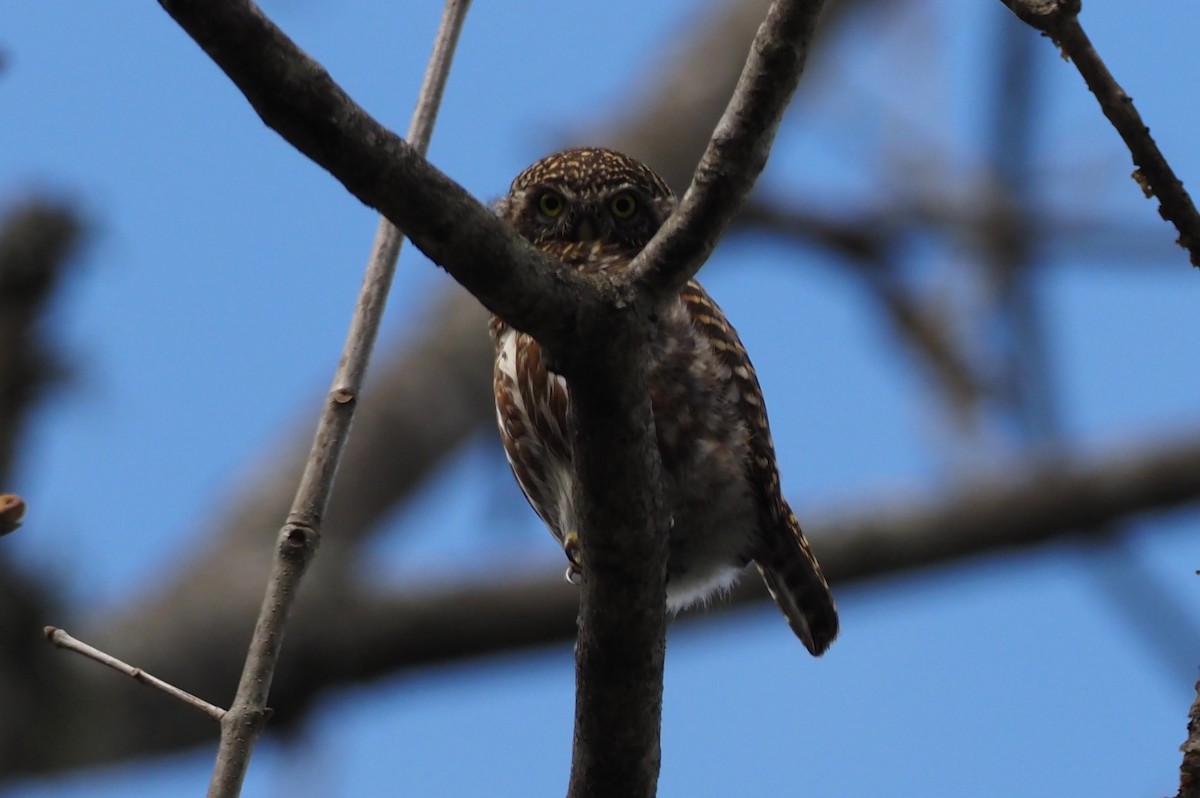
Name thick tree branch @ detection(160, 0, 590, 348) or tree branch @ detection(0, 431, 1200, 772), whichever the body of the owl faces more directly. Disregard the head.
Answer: the thick tree branch

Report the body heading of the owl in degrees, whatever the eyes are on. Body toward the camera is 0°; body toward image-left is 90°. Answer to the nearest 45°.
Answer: approximately 45°

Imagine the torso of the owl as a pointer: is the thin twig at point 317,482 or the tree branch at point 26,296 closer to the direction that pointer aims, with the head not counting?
the thin twig
